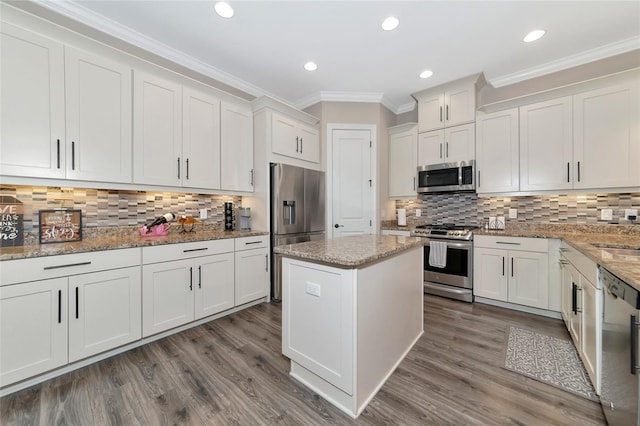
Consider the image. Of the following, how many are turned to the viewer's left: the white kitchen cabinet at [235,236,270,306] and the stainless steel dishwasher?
1

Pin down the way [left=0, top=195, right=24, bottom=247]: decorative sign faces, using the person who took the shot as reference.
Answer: facing the viewer

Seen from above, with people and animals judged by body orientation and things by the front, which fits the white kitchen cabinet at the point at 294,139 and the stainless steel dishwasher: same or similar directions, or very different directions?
very different directions

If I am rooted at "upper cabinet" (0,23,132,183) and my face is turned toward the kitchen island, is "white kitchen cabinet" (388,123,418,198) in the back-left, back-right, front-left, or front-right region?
front-left

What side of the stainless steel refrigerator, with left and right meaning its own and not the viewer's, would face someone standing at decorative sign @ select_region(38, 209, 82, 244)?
right

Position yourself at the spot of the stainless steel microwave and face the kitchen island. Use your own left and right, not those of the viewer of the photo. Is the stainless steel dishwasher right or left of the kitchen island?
left

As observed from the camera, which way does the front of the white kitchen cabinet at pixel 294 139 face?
facing the viewer and to the right of the viewer

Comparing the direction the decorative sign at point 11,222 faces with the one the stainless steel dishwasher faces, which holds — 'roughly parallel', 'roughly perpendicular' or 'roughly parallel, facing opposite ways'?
roughly parallel, facing opposite ways

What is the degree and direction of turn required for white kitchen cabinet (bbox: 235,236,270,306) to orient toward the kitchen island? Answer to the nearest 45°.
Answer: approximately 45° to its right

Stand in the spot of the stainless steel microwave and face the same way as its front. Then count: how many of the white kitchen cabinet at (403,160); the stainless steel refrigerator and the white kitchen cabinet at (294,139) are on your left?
0

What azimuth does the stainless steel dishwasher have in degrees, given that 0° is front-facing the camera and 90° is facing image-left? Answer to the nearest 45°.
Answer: approximately 90°

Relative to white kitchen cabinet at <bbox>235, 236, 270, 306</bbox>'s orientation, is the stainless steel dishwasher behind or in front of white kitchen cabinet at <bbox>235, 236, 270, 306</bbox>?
in front

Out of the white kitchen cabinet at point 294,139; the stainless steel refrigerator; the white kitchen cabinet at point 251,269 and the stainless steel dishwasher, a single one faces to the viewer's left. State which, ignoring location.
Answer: the stainless steel dishwasher

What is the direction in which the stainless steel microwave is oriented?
toward the camera
